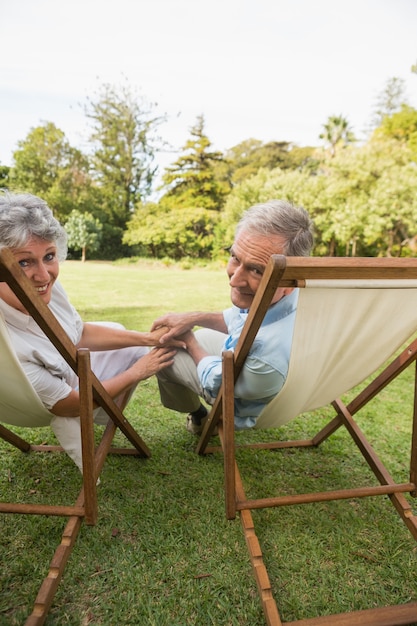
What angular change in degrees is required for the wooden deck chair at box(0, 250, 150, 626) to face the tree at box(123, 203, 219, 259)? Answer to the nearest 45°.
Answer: approximately 45° to its left

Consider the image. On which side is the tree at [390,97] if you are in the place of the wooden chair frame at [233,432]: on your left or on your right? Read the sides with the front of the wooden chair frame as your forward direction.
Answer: on your right

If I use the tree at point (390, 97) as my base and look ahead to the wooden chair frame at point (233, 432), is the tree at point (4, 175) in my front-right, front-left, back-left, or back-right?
front-right

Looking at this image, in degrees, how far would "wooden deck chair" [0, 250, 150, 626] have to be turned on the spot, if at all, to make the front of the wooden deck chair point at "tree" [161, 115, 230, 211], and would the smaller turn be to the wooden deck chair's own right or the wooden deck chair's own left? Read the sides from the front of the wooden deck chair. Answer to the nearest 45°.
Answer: approximately 45° to the wooden deck chair's own left

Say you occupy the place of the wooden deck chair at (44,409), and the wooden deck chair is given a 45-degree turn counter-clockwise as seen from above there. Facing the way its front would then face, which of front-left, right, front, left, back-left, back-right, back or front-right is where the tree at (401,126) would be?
front-right

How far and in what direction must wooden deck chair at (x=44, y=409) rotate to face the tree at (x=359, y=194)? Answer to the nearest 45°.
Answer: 0° — it already faces it

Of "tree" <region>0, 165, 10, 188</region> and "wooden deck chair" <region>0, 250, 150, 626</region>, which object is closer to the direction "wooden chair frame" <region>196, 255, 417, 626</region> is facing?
the tree

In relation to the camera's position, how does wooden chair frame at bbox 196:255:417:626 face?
facing away from the viewer and to the left of the viewer

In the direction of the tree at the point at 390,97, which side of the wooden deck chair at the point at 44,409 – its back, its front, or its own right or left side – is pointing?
front

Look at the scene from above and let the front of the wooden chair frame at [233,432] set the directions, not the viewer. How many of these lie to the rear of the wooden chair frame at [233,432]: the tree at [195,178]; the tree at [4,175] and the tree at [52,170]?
0

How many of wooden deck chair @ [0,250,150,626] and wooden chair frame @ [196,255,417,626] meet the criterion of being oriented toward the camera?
0

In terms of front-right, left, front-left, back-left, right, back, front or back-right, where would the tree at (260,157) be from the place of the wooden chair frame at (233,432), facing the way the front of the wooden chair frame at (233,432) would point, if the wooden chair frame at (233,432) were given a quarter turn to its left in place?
back-right

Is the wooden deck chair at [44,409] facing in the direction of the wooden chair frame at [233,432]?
no

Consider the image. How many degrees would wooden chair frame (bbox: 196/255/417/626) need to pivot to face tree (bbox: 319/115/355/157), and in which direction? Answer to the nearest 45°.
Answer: approximately 45° to its right

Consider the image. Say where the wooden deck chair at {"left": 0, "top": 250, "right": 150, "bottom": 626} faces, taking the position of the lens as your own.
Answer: facing away from the viewer and to the right of the viewer

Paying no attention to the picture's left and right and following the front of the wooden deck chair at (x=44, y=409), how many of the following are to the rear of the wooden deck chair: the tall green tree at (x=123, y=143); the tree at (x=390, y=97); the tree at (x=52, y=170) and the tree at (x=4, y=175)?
0

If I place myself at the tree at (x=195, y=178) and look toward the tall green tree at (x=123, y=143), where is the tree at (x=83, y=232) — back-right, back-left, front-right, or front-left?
front-left

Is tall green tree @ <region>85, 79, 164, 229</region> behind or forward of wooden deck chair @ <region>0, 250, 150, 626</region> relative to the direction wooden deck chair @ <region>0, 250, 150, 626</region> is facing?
forward

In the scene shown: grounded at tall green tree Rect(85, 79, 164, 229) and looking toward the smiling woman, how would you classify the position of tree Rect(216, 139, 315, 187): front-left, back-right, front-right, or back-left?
back-left
